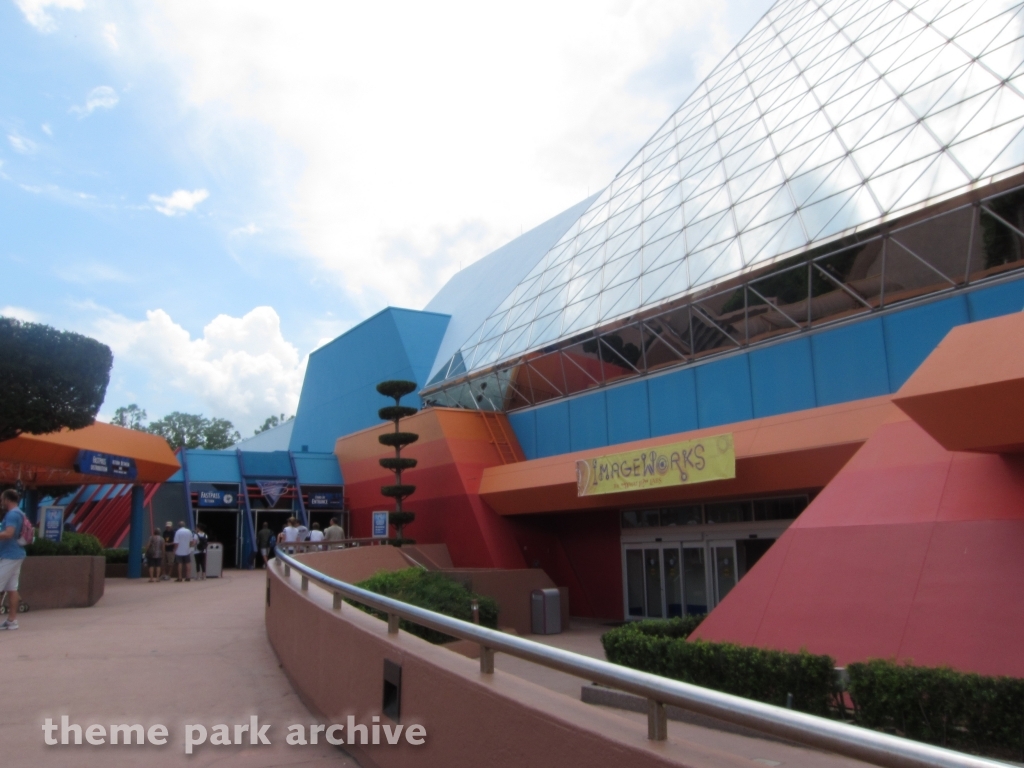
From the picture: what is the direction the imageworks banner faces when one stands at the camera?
facing the viewer and to the left of the viewer

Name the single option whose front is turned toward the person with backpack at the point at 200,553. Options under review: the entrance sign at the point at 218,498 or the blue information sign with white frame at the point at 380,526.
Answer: the entrance sign at the point at 218,498

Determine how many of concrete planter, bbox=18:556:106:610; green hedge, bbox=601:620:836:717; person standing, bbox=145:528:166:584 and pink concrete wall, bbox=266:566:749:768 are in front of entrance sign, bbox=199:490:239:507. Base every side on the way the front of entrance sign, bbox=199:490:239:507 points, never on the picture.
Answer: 4

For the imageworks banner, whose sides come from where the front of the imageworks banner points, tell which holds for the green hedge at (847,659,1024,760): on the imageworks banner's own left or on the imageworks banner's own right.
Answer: on the imageworks banner's own left

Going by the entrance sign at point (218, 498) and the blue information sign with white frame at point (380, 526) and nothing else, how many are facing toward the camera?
2

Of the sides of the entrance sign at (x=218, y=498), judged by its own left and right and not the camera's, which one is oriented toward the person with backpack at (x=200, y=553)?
front

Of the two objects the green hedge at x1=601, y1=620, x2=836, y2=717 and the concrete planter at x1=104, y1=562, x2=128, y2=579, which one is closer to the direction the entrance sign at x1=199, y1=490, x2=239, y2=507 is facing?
the green hedge

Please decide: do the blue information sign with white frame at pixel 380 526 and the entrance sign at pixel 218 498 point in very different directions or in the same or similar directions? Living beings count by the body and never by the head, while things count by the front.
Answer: same or similar directions

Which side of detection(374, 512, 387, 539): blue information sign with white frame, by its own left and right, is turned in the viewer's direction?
front

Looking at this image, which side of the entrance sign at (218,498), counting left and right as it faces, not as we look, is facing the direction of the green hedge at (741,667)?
front

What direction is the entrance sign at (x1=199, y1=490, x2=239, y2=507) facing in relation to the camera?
toward the camera

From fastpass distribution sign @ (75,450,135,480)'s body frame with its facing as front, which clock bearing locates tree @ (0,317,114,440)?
The tree is roughly at 2 o'clock from the fastpass distribution sign.

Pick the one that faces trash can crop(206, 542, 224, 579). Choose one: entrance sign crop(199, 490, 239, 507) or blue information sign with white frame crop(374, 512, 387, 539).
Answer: entrance sign crop(199, 490, 239, 507)

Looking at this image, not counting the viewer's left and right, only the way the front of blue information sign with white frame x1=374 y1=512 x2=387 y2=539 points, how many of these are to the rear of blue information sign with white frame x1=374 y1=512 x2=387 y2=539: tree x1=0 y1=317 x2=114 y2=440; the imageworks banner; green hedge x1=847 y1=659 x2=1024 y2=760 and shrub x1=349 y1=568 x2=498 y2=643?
0

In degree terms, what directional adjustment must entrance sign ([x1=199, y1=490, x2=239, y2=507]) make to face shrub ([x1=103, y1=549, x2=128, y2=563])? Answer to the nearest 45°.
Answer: approximately 45° to its right
